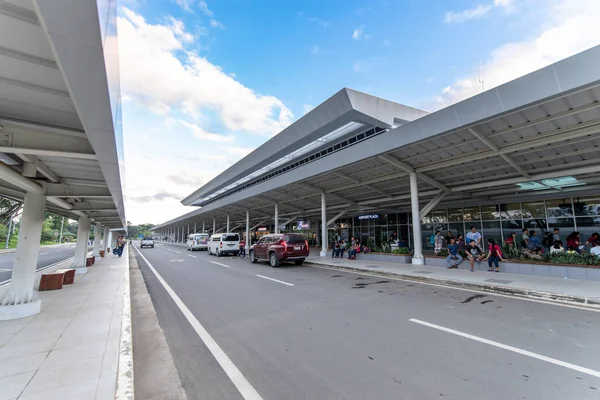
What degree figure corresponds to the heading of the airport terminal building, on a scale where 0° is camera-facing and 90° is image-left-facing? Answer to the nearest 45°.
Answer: approximately 45°

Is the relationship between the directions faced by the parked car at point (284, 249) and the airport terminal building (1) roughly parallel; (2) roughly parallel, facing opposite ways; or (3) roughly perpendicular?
roughly perpendicular

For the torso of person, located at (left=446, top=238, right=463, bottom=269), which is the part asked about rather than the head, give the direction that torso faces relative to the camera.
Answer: toward the camera

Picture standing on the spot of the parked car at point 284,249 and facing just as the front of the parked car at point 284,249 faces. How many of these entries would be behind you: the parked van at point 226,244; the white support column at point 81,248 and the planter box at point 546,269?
1

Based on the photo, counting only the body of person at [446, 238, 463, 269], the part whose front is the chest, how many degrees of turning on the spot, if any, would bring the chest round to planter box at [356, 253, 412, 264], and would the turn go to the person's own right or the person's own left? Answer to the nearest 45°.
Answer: approximately 135° to the person's own right
